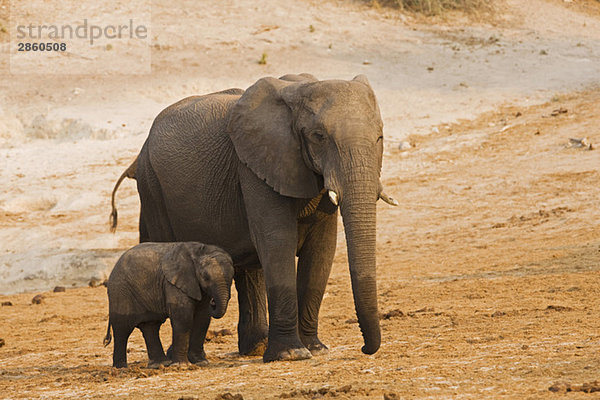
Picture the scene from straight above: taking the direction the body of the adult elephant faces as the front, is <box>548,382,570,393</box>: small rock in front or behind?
in front

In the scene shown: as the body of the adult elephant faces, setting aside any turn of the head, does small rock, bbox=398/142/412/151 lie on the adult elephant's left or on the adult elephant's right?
on the adult elephant's left

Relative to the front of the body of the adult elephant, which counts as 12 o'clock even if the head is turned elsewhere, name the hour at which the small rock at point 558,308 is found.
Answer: The small rock is roughly at 10 o'clock from the adult elephant.

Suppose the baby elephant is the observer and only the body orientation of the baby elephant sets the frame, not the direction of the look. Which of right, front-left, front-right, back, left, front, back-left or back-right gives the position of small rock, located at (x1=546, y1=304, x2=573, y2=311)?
front-left

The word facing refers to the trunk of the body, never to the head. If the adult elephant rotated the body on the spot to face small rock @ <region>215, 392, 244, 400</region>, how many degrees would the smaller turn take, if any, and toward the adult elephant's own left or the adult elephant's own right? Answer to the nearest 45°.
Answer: approximately 45° to the adult elephant's own right

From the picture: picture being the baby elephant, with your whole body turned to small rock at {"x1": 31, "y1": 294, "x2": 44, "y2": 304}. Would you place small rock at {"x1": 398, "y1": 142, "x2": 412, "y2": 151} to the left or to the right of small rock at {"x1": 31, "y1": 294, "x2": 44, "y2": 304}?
right

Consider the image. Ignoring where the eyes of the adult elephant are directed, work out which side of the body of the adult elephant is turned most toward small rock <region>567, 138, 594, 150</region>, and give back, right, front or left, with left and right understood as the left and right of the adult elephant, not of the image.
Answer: left

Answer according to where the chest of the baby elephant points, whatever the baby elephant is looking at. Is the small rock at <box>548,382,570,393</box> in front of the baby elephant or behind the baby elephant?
in front

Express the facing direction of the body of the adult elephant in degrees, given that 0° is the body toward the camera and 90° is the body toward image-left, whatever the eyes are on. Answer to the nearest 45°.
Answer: approximately 315°

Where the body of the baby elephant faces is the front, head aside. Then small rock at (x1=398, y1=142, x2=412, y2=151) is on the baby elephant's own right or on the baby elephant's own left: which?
on the baby elephant's own left
